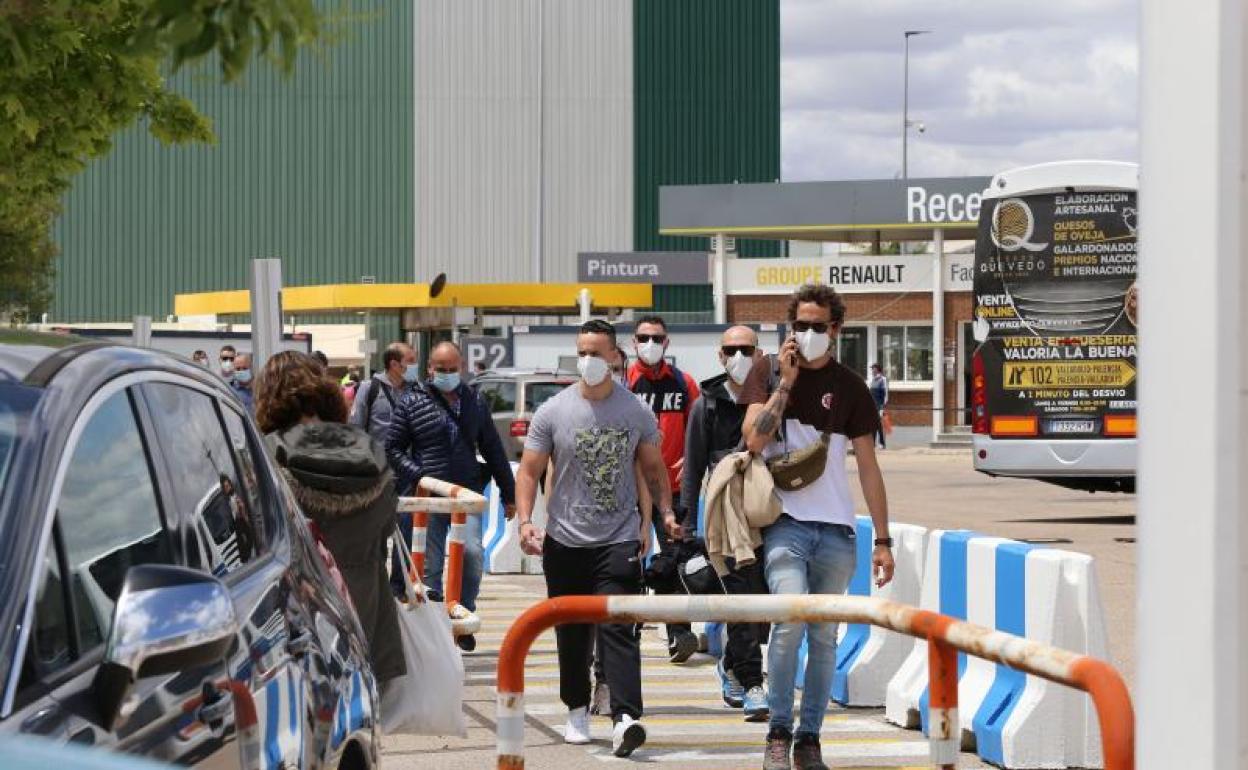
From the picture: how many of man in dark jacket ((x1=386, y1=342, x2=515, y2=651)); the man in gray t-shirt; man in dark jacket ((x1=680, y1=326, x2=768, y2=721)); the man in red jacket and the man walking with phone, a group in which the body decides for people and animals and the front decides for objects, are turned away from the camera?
0

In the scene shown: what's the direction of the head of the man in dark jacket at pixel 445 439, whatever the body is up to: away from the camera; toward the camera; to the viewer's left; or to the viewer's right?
toward the camera

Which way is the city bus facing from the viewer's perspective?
away from the camera

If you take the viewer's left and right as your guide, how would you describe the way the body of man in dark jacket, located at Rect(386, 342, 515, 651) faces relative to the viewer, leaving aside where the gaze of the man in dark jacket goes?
facing the viewer

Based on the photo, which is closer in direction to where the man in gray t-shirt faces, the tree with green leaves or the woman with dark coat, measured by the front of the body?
the woman with dark coat

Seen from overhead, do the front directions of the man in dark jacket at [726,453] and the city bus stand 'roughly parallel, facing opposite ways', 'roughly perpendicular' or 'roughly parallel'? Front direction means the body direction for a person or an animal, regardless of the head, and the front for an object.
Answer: roughly parallel, facing opposite ways

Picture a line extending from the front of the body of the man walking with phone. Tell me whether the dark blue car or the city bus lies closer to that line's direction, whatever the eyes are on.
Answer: the dark blue car

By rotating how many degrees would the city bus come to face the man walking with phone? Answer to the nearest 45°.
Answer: approximately 180°

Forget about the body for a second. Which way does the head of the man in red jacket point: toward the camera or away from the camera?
toward the camera

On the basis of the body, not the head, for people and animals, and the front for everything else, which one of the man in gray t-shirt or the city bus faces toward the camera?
the man in gray t-shirt

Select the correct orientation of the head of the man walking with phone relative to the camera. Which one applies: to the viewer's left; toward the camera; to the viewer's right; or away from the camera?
toward the camera

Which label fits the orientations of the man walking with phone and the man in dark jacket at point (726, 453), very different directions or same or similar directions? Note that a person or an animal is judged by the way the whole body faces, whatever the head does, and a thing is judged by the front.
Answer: same or similar directions

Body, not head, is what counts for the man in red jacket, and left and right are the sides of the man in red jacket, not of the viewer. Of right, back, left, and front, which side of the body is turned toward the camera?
front

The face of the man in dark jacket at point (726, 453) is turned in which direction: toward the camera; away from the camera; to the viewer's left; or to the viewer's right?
toward the camera

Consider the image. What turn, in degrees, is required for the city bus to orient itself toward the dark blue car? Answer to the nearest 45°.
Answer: approximately 180°

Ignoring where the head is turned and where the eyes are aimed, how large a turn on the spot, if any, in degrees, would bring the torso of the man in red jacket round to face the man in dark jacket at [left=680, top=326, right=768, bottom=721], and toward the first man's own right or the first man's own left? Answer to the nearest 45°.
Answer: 0° — they already face them

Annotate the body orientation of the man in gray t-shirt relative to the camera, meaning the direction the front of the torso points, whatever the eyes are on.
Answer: toward the camera
